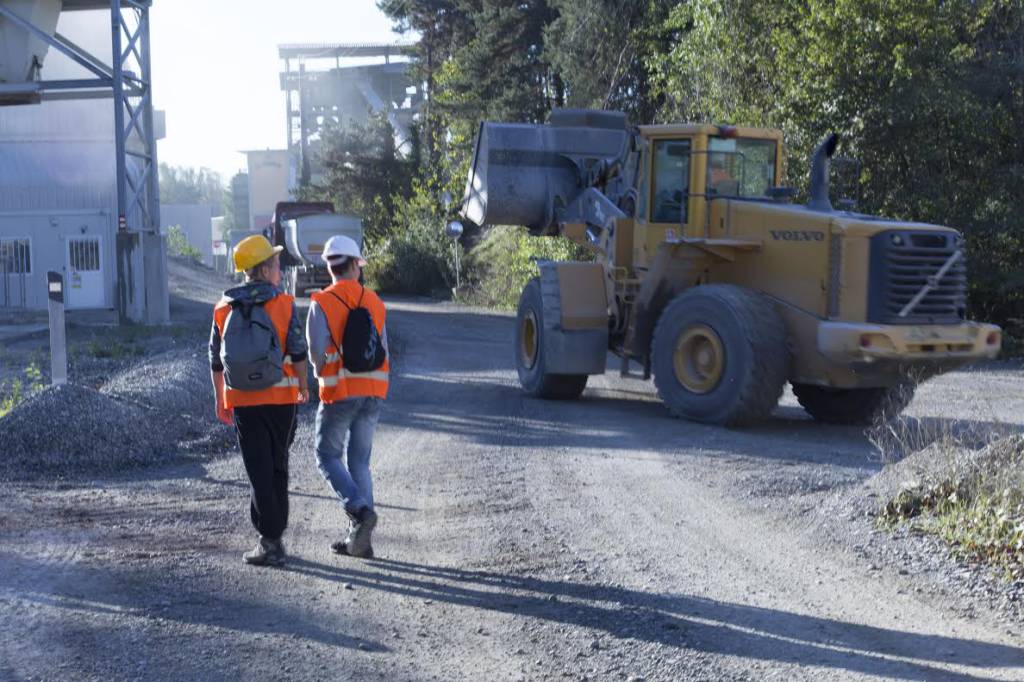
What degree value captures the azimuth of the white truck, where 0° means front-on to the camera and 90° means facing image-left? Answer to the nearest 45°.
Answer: approximately 45°

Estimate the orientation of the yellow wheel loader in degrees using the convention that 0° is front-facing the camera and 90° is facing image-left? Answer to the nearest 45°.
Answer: approximately 135°

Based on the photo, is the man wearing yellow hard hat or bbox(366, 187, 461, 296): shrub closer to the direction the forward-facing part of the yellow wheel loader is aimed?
the shrub

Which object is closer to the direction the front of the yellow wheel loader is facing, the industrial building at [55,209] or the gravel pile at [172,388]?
the industrial building

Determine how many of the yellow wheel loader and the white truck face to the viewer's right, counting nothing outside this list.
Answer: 0

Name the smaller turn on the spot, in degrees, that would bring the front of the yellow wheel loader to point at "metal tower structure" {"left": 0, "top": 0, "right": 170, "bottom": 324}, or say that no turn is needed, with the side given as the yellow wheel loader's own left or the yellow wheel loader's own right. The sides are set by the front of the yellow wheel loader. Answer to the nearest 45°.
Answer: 0° — it already faces it

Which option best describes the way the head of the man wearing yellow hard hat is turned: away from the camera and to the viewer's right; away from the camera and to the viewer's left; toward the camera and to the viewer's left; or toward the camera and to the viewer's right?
away from the camera and to the viewer's right

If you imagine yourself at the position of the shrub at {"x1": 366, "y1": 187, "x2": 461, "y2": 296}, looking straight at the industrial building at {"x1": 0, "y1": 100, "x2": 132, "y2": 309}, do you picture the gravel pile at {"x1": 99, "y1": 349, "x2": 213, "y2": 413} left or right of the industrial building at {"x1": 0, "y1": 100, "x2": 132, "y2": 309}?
left

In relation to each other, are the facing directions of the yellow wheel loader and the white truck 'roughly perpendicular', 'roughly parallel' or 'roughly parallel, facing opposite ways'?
roughly perpendicular

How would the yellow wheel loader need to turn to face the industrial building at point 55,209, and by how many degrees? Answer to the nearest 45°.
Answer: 0° — it already faces it

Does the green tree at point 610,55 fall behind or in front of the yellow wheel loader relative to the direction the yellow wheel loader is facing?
in front
